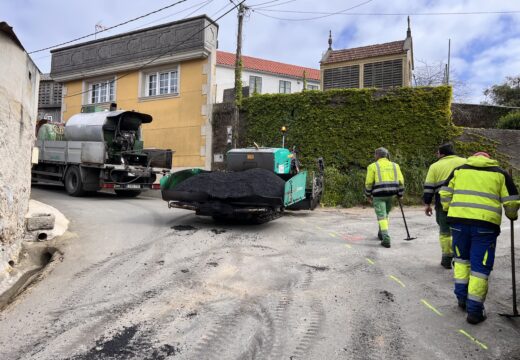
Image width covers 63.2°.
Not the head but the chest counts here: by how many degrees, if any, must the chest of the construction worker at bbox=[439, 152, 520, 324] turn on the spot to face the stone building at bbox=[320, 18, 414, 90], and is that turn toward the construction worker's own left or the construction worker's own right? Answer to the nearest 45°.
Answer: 0° — they already face it

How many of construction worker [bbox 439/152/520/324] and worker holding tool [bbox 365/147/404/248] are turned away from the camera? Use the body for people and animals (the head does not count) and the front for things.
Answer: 2

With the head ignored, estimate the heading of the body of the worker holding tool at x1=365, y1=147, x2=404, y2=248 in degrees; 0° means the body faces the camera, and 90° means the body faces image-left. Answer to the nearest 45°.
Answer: approximately 180°

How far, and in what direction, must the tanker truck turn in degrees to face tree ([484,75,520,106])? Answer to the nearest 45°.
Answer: approximately 135° to its right

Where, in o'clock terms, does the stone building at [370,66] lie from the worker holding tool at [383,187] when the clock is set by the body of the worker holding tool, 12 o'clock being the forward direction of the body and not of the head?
The stone building is roughly at 12 o'clock from the worker holding tool.

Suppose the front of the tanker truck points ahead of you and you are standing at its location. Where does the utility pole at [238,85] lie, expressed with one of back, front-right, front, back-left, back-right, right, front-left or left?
back-right

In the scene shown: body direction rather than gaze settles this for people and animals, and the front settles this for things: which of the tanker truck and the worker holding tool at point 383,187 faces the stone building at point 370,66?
the worker holding tool

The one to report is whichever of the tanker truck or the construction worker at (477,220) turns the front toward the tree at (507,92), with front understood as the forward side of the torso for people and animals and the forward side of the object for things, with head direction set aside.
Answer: the construction worker

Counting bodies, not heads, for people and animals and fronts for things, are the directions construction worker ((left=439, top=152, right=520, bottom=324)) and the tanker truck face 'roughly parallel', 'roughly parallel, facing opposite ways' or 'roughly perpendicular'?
roughly perpendicular

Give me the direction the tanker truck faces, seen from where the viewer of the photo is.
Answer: facing away from the viewer and to the left of the viewer

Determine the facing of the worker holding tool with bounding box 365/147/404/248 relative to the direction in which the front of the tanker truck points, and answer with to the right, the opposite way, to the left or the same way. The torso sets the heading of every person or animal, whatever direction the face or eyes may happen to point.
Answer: to the right

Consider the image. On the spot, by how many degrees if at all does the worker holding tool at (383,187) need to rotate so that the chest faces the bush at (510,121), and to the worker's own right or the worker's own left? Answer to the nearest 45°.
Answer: approximately 45° to the worker's own right

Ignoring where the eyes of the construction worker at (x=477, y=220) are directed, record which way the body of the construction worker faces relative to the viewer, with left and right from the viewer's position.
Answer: facing away from the viewer
